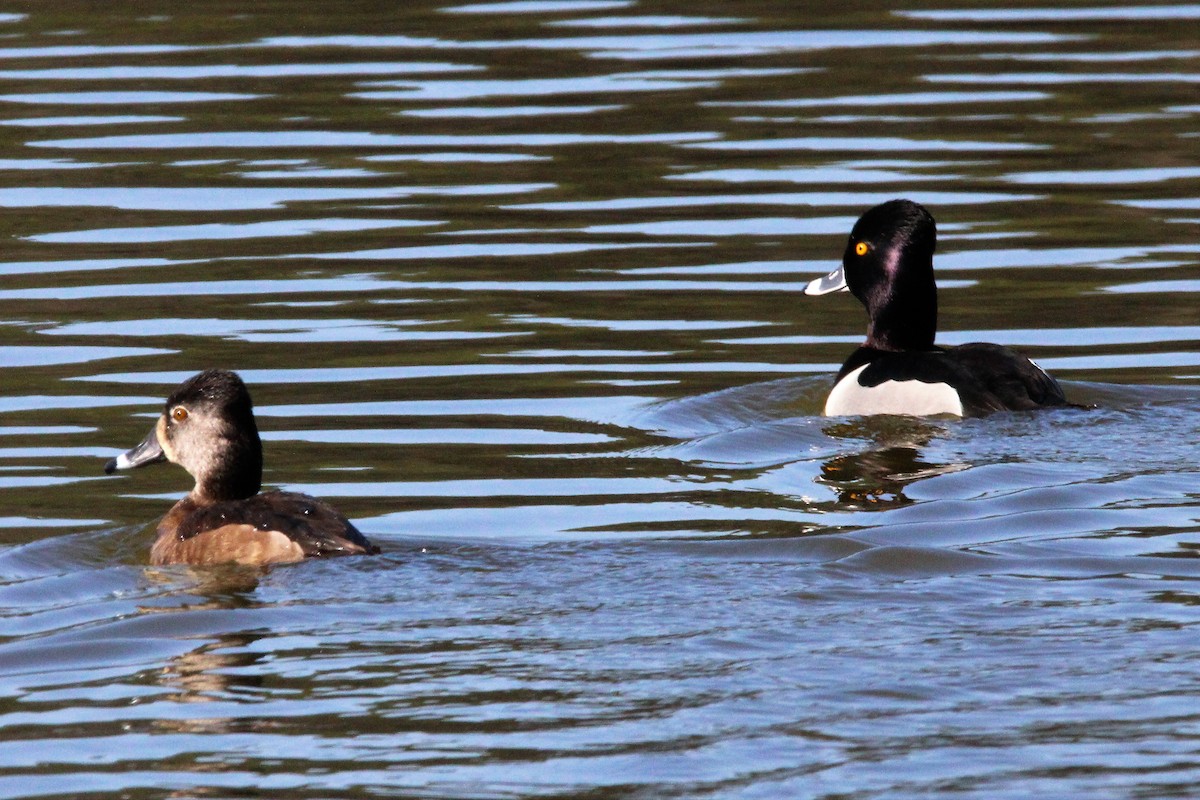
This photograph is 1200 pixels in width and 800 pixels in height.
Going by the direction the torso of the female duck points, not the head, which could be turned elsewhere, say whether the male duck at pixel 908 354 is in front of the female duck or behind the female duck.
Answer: behind

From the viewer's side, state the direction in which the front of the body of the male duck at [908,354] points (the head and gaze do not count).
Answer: to the viewer's left

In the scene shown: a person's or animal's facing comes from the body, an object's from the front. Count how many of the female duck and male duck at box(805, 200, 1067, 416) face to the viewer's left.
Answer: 2

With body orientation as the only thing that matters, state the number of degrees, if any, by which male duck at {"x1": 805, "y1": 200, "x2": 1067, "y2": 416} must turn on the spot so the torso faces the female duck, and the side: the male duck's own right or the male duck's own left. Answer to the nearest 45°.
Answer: approximately 45° to the male duck's own left

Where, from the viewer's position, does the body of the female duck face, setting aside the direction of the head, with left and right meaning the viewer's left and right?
facing to the left of the viewer
